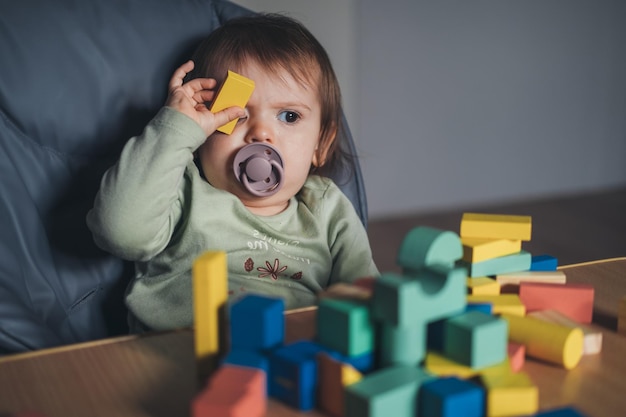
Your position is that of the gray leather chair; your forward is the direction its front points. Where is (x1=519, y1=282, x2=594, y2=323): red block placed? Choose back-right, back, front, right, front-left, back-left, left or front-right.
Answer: front

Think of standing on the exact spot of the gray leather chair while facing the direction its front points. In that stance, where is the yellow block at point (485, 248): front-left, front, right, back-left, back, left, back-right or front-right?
front

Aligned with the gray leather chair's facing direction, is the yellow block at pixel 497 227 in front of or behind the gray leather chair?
in front

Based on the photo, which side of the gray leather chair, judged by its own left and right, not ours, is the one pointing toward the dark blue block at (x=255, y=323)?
front

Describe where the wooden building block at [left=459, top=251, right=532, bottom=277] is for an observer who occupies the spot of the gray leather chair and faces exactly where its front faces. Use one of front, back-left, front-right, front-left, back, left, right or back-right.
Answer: front

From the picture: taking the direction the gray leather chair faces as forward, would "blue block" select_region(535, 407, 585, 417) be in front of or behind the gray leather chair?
in front

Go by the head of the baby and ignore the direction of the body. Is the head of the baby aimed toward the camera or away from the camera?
toward the camera

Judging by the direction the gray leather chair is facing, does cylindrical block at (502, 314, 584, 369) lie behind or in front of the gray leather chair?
in front

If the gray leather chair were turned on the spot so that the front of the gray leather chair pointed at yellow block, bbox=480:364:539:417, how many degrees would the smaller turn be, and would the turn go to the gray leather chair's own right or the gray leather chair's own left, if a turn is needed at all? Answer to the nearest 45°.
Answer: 0° — it already faces it

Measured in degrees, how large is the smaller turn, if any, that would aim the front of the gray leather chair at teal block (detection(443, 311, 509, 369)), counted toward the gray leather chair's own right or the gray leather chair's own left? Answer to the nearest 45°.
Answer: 0° — it already faces it

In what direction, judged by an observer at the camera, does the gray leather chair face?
facing the viewer and to the right of the viewer

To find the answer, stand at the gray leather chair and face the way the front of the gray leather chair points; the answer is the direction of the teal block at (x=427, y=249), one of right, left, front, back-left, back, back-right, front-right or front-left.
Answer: front
